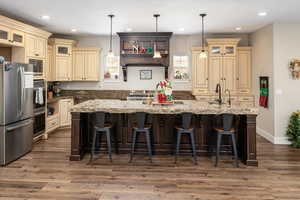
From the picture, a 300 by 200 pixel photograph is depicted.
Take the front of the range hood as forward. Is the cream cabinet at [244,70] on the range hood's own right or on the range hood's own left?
on the range hood's own left

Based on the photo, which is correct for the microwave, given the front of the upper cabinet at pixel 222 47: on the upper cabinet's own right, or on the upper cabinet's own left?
on the upper cabinet's own right

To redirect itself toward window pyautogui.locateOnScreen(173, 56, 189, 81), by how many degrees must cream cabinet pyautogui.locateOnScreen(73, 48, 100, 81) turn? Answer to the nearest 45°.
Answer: approximately 90° to its left

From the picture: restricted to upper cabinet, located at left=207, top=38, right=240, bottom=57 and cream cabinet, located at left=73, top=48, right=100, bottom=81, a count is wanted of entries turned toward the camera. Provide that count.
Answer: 2

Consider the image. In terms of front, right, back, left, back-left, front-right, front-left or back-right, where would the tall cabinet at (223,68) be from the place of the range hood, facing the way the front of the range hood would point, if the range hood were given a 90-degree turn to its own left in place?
front

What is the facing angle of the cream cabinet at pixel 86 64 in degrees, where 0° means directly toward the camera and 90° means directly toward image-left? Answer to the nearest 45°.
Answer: approximately 0°

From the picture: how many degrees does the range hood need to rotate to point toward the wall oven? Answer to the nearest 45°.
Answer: approximately 45° to its right
